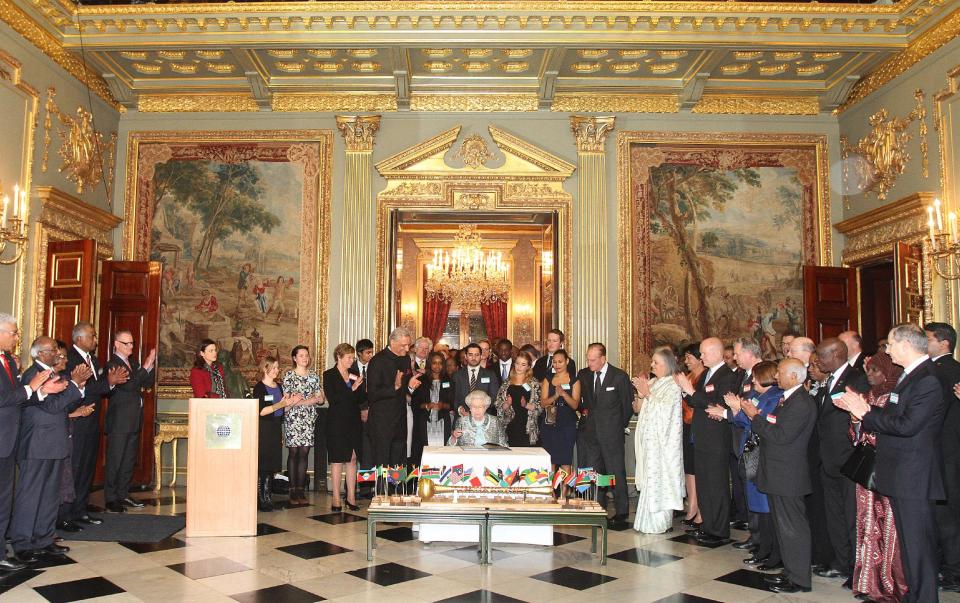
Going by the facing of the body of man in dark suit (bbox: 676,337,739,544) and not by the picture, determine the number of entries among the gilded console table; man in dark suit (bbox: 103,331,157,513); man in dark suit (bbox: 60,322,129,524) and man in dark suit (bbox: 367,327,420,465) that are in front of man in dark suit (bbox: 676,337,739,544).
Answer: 4

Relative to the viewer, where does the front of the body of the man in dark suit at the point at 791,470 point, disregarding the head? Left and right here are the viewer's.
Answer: facing to the left of the viewer

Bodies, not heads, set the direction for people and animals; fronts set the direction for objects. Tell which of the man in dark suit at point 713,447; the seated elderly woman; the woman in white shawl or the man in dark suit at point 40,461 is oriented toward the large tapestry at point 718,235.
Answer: the man in dark suit at point 40,461

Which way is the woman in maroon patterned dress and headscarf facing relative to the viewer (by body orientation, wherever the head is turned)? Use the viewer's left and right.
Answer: facing to the left of the viewer

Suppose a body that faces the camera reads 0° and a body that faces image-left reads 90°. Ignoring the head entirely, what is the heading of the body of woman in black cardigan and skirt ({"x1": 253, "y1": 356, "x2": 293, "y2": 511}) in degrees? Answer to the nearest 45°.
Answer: approximately 315°

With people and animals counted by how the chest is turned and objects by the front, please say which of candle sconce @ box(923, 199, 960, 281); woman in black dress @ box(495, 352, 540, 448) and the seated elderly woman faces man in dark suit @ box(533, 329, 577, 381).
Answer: the candle sconce

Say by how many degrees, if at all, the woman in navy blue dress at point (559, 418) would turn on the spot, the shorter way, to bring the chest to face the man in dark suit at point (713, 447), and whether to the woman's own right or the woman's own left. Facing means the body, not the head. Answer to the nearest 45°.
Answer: approximately 45° to the woman's own left

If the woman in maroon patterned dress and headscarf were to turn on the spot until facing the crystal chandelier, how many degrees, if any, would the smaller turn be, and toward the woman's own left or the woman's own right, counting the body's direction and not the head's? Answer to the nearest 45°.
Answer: approximately 45° to the woman's own right

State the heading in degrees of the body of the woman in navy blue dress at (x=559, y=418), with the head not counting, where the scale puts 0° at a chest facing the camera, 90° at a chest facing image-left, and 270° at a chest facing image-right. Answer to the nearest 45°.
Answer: approximately 0°

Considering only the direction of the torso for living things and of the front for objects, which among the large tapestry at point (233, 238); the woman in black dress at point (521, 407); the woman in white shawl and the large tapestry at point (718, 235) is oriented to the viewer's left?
the woman in white shawl

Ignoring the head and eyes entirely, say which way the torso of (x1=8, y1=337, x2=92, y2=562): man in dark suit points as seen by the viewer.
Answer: to the viewer's right

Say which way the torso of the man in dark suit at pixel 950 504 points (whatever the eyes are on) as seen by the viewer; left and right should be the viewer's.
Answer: facing to the left of the viewer

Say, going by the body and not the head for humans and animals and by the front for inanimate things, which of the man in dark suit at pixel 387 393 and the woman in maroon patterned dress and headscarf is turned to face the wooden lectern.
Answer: the woman in maroon patterned dress and headscarf

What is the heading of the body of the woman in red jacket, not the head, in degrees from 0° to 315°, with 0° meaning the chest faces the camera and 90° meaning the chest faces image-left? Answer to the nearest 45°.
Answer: approximately 315°

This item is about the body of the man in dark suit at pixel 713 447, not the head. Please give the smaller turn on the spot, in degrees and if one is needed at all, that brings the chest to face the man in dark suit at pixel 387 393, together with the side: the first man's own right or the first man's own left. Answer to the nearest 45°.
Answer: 0° — they already face them

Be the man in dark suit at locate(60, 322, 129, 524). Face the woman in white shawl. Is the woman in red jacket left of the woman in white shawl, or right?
left
